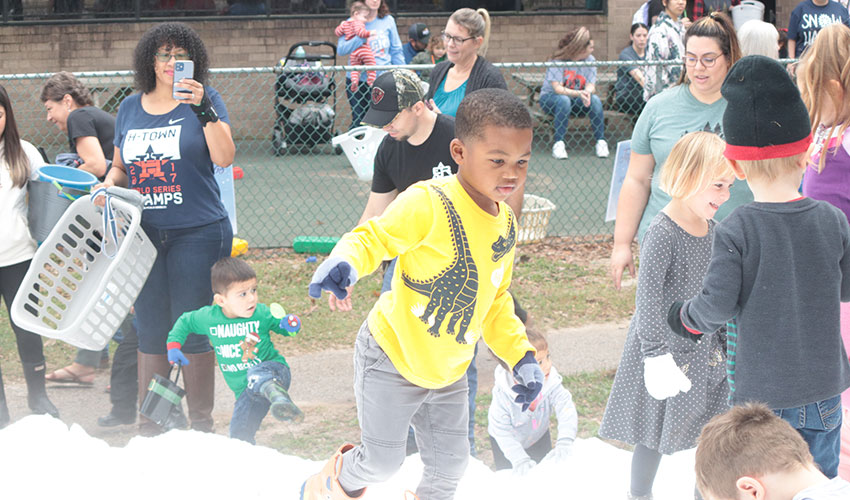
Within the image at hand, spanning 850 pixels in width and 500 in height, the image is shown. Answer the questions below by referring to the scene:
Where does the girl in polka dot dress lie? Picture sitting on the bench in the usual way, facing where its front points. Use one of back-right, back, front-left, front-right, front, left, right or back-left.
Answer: front

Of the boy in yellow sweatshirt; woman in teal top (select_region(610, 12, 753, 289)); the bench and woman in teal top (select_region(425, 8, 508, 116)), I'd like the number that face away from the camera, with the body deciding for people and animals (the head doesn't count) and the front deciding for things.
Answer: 0

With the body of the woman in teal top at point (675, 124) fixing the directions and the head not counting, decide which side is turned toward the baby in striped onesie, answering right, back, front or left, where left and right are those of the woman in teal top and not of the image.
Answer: back

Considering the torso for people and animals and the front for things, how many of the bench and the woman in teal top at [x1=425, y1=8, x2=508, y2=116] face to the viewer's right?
0

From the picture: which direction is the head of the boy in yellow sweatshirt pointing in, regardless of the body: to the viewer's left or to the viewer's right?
to the viewer's right

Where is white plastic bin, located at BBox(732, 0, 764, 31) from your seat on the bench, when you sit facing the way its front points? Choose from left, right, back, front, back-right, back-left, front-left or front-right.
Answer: left

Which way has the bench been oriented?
toward the camera

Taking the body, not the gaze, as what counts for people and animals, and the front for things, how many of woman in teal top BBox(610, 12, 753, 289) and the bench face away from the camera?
0

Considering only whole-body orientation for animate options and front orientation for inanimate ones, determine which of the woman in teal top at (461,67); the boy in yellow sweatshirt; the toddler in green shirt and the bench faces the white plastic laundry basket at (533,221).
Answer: the bench

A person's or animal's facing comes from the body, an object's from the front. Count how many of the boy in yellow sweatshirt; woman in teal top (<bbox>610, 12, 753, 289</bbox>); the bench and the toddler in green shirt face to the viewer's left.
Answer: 0

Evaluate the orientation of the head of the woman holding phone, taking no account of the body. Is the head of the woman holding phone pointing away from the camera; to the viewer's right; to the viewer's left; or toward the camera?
toward the camera

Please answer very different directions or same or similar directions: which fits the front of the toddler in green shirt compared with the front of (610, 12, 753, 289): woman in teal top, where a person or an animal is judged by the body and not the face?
same or similar directions

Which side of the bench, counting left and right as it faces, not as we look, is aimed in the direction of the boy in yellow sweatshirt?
front

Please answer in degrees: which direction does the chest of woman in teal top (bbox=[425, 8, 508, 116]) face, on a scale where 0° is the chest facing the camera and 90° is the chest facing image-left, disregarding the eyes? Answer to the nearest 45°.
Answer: approximately 45°
